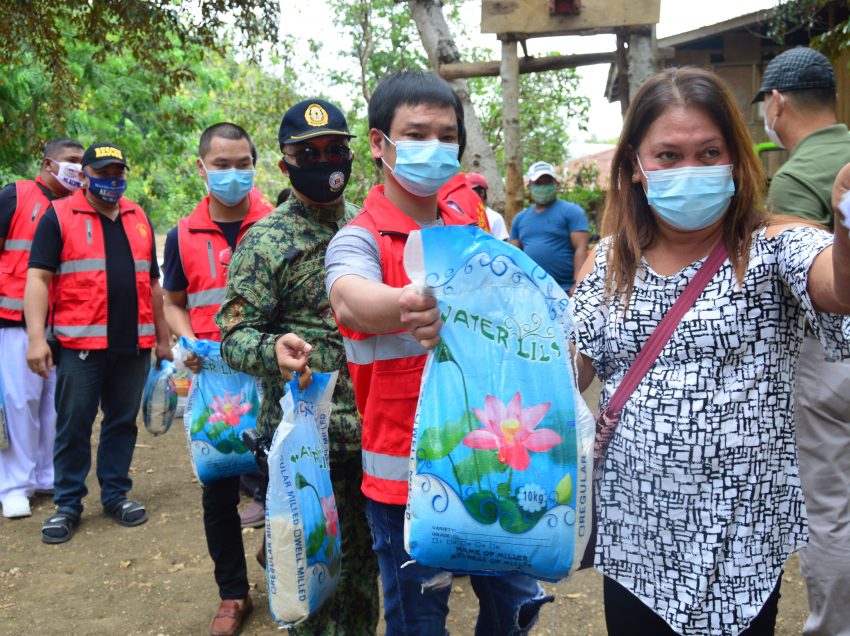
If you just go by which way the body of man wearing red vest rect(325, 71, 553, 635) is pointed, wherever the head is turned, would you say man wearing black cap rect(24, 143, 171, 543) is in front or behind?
behind

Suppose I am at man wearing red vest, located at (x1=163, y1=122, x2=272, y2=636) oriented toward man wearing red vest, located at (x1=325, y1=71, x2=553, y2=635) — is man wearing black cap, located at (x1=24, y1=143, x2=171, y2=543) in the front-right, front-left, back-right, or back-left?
back-right

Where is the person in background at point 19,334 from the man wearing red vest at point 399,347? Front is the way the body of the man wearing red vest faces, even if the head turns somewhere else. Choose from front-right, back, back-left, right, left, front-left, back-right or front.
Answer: back

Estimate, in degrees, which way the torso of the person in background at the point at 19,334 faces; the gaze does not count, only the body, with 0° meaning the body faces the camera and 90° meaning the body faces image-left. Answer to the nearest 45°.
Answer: approximately 315°

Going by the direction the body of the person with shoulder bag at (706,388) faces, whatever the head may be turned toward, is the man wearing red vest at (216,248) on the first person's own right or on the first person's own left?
on the first person's own right

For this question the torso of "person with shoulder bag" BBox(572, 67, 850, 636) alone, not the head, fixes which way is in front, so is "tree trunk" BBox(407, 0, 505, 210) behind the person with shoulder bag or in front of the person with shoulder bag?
behind

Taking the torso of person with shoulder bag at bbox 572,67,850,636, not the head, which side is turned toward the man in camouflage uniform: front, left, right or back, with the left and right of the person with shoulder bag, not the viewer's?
right
